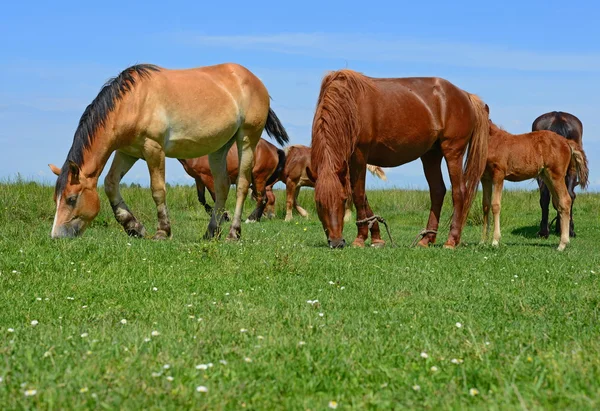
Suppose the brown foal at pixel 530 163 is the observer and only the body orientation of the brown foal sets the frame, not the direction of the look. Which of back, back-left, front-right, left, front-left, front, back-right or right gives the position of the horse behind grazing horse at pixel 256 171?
front-right

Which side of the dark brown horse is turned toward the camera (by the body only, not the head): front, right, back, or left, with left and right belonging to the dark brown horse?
back

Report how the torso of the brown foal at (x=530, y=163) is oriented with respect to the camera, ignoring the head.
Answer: to the viewer's left

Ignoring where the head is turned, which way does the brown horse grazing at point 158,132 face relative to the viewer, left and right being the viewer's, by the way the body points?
facing to the left of the viewer
